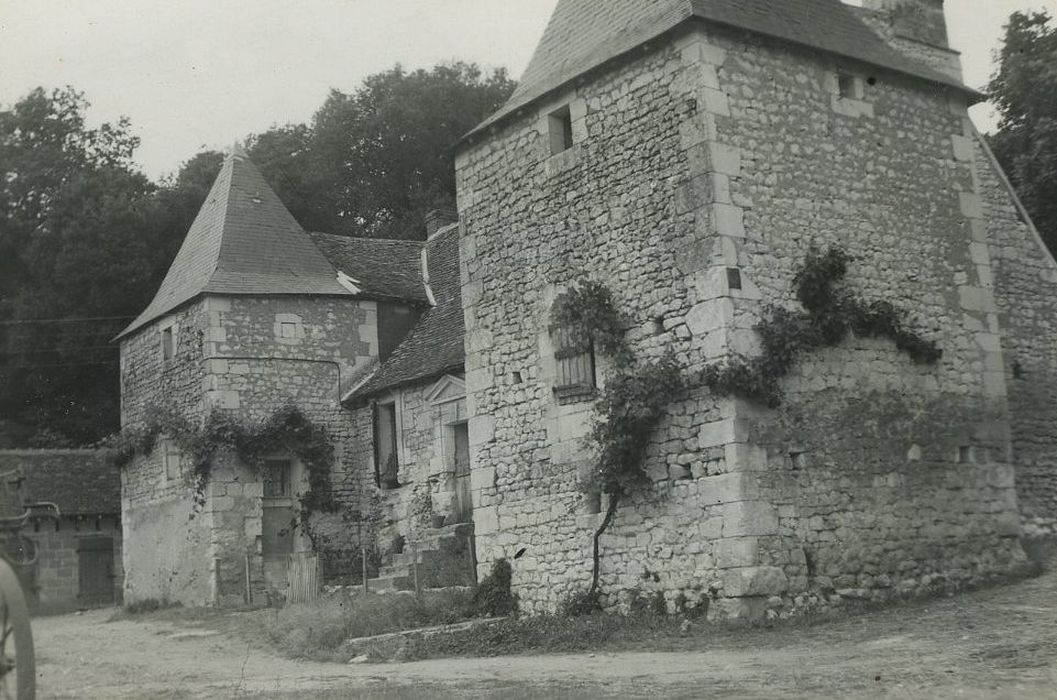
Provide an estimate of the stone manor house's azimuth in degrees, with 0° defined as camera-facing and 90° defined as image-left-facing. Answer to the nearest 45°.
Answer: approximately 45°

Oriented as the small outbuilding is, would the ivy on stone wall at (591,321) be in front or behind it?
in front

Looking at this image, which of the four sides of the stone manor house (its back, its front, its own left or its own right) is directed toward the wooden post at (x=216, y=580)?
right

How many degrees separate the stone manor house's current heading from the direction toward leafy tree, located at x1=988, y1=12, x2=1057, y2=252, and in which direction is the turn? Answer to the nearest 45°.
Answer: approximately 180°

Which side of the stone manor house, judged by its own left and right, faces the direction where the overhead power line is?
right

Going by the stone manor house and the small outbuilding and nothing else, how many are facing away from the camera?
0

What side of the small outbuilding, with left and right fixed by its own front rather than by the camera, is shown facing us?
front

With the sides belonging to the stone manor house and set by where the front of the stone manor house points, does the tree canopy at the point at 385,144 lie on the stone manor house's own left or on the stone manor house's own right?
on the stone manor house's own right
